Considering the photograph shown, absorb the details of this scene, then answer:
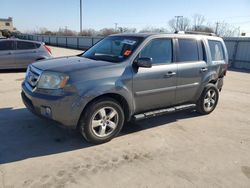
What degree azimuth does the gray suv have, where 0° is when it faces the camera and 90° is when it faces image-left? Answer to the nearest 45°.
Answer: approximately 45°

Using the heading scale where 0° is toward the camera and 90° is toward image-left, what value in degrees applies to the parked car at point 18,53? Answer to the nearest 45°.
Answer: approximately 90°

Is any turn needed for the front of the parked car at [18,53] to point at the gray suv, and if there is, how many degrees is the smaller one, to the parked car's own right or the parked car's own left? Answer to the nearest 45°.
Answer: approximately 90° to the parked car's own left

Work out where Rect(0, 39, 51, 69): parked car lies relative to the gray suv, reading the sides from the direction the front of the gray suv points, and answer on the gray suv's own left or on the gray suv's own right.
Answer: on the gray suv's own right
